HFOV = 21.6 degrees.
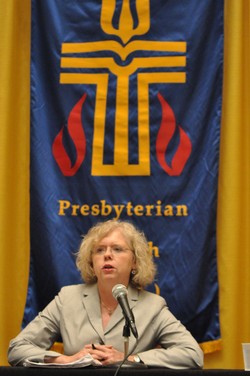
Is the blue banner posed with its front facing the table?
yes

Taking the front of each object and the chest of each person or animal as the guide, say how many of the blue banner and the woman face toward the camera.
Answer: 2

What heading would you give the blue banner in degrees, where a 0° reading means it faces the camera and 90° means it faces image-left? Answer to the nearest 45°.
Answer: approximately 0°

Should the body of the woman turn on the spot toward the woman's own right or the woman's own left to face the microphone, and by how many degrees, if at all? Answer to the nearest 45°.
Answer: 0° — they already face it

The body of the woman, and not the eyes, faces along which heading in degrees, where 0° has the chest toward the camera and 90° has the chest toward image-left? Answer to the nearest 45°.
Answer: approximately 0°
